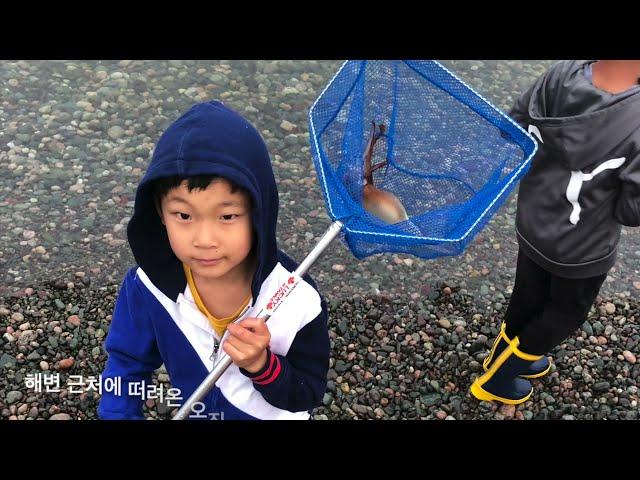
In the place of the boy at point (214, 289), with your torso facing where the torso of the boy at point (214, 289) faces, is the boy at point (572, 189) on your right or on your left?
on your left

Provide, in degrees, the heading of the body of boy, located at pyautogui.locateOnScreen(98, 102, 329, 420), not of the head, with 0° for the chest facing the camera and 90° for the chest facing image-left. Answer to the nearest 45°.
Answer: approximately 0°

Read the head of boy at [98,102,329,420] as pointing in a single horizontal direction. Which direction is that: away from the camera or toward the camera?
toward the camera
